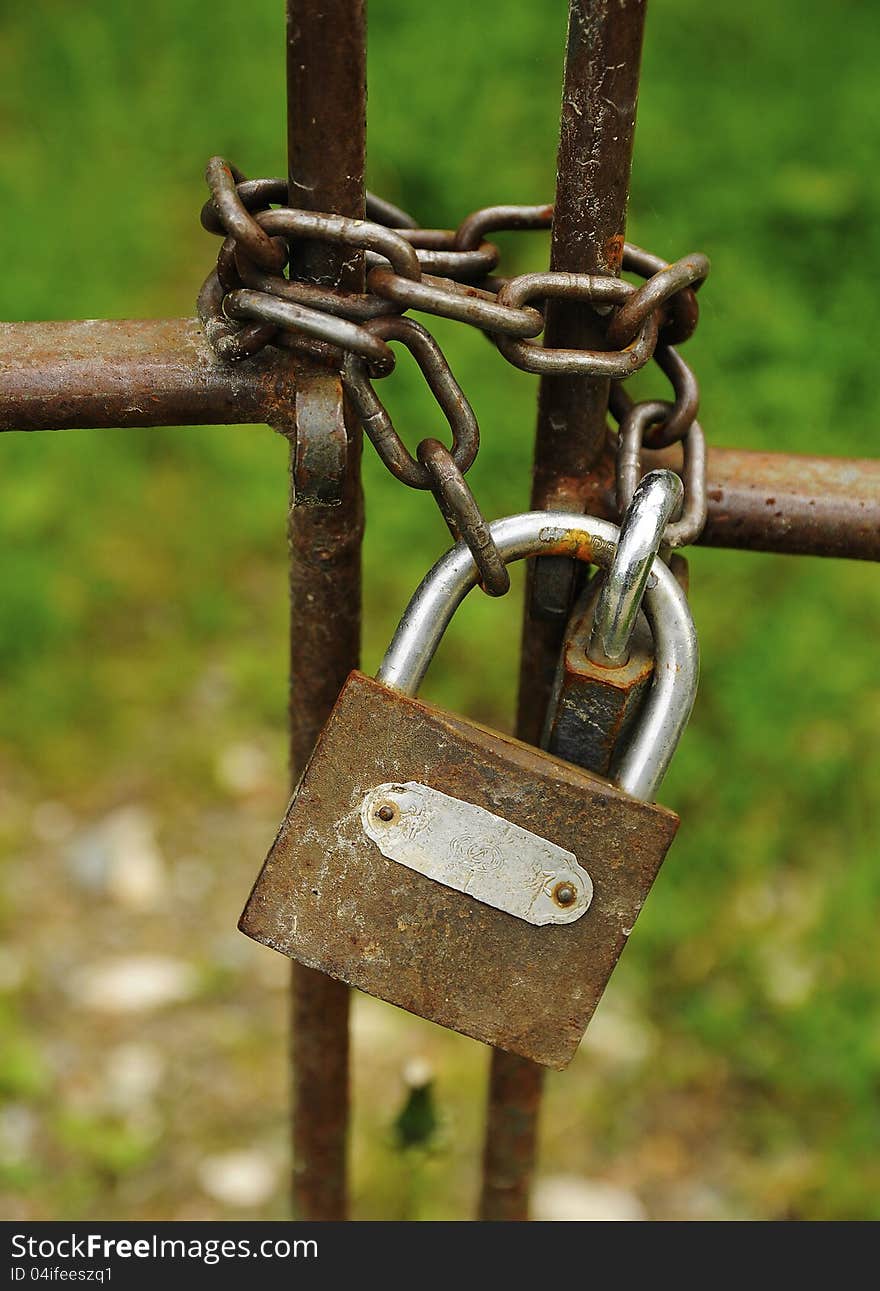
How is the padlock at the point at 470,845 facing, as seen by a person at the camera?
facing the viewer
